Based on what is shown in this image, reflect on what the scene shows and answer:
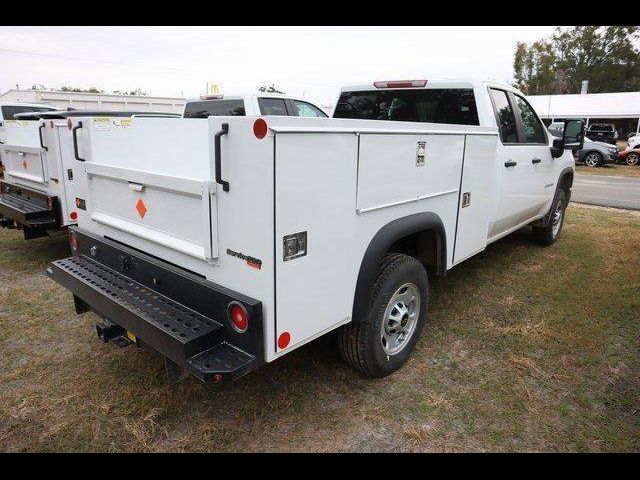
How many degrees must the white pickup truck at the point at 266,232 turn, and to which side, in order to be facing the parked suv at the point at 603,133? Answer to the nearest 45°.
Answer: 0° — it already faces it

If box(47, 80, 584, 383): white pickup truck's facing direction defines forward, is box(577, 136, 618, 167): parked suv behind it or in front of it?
in front

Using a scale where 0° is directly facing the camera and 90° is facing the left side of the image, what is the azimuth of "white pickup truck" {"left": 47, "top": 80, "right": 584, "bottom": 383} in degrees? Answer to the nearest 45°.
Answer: approximately 225°
